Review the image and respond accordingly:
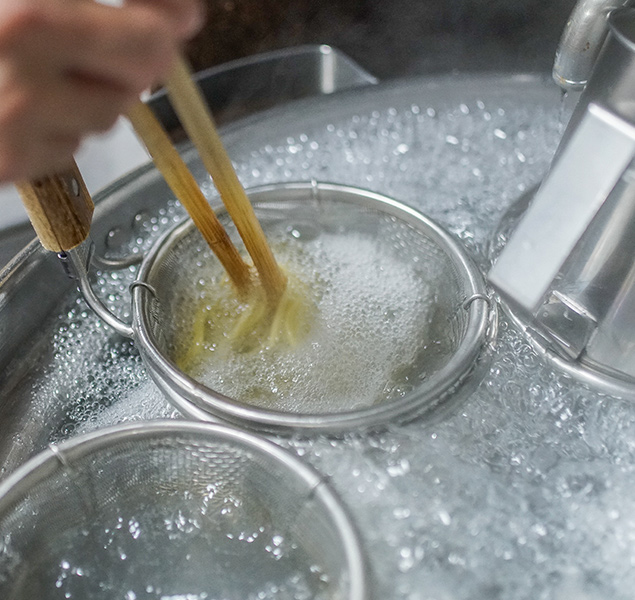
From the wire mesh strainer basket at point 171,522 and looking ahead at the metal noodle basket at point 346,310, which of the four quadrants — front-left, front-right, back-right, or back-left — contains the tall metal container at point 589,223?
front-right

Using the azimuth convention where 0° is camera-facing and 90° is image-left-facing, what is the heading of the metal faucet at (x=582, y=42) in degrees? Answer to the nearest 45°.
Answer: approximately 90°
